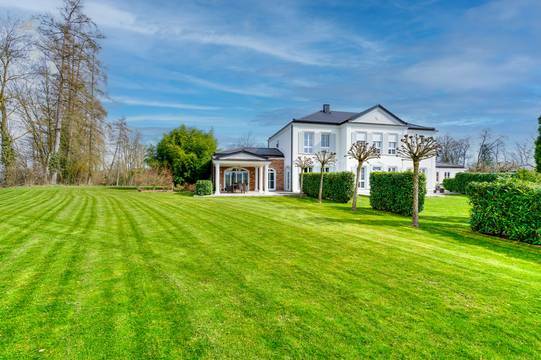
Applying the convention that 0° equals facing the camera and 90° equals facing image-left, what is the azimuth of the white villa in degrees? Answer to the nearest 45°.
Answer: approximately 0°

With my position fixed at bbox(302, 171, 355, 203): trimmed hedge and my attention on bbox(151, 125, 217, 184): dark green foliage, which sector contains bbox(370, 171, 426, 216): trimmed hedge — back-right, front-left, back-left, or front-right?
back-left

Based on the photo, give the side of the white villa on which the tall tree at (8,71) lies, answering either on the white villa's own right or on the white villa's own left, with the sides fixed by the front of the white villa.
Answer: on the white villa's own right

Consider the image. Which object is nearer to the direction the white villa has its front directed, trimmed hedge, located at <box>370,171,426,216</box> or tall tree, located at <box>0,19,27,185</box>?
the trimmed hedge

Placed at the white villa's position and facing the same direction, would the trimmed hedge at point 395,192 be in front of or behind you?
in front

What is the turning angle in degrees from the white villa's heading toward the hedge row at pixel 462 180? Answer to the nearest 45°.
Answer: approximately 90° to its left

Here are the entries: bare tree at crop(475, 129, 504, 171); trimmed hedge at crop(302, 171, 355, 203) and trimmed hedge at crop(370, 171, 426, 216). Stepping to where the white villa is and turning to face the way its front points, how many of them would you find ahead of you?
2

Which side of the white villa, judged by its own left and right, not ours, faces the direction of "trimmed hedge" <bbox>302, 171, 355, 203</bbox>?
front

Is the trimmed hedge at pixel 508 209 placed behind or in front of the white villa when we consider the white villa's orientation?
in front

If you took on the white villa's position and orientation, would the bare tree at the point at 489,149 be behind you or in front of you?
behind

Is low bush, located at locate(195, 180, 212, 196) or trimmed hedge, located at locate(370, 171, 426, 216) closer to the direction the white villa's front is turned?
the trimmed hedge

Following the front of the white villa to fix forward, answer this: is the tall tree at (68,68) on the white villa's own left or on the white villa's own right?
on the white villa's own right

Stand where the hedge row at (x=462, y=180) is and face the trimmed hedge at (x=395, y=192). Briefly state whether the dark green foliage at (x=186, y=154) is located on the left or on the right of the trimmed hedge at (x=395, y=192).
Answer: right

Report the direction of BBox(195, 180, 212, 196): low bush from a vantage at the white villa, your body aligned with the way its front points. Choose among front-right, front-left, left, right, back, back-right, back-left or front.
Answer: front-right

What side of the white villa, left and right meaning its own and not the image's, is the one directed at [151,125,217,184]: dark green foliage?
right

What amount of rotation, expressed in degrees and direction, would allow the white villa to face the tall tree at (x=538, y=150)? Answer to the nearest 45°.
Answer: approximately 45° to its left

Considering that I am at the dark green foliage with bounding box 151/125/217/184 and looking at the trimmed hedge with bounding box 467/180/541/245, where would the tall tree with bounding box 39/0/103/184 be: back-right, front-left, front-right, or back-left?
back-right
